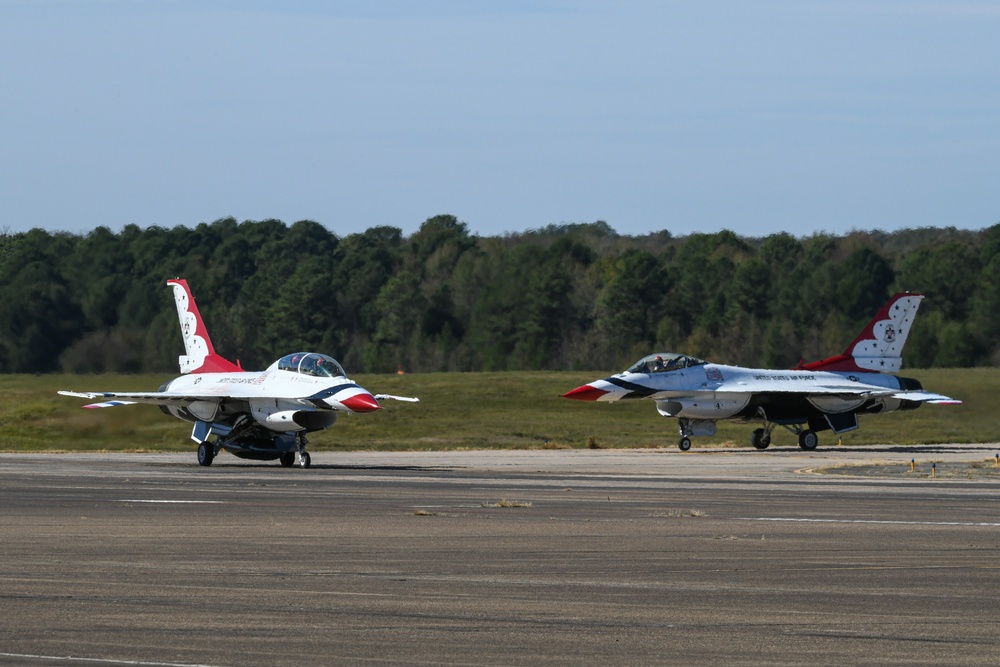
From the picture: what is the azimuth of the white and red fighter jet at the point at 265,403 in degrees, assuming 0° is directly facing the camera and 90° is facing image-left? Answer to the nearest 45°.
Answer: approximately 315°

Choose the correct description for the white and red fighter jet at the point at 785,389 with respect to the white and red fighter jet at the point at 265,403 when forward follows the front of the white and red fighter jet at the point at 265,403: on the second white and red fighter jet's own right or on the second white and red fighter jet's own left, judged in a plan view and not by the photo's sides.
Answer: on the second white and red fighter jet's own left

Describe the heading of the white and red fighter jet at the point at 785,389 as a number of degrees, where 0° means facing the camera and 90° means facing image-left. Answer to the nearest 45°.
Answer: approximately 45°

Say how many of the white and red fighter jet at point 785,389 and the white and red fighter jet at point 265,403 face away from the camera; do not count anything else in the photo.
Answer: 0

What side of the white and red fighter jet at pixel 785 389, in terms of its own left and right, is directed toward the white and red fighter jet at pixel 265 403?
front
